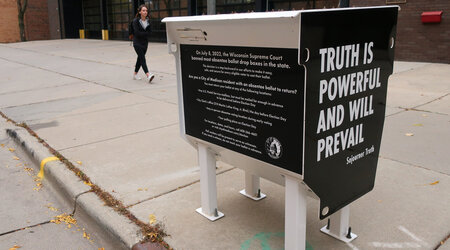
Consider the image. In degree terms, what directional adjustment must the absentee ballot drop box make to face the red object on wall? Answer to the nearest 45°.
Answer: approximately 135° to its right

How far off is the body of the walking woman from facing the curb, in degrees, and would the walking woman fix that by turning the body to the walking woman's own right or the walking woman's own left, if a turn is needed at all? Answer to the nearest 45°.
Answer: approximately 45° to the walking woman's own right

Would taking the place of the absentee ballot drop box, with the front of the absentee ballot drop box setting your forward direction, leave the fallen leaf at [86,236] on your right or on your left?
on your right

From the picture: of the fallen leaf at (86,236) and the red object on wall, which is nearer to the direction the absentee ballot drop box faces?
the fallen leaf

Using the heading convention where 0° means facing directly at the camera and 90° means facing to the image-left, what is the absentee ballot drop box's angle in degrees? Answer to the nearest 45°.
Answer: approximately 45°

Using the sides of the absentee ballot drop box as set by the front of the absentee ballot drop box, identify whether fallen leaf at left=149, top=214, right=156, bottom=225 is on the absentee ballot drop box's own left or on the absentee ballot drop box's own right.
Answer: on the absentee ballot drop box's own right
